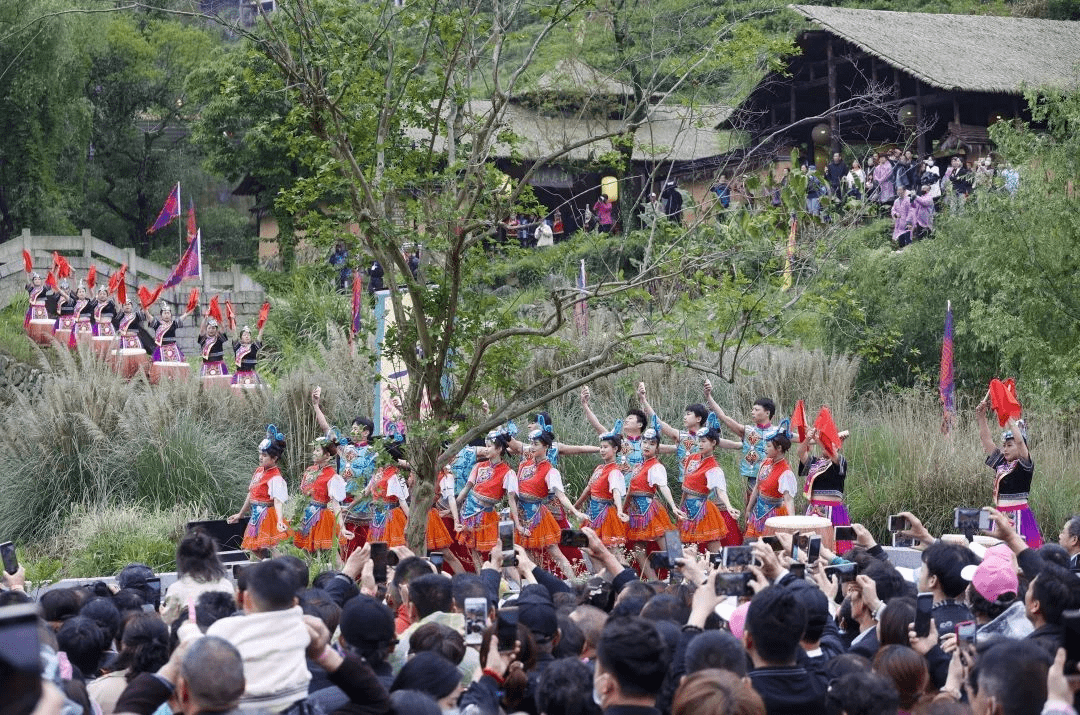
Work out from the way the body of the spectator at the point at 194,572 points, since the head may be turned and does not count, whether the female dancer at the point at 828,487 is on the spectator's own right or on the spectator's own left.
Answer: on the spectator's own right

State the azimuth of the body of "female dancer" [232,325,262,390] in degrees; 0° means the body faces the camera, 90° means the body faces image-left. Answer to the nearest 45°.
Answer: approximately 0°

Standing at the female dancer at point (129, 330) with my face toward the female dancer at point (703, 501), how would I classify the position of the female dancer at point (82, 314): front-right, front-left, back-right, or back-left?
back-right

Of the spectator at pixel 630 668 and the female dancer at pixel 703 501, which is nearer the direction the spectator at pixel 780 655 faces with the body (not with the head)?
the female dancer

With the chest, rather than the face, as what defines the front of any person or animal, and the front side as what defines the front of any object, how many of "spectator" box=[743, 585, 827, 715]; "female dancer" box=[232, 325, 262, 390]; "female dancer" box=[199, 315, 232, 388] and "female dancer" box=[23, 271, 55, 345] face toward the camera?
3

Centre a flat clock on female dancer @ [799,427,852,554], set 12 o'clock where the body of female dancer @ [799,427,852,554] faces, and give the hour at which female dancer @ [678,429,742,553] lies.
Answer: female dancer @ [678,429,742,553] is roughly at 2 o'clock from female dancer @ [799,427,852,554].

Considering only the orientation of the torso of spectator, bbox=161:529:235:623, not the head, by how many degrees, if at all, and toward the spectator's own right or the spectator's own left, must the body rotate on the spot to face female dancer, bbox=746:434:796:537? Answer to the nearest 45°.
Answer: approximately 45° to the spectator's own right

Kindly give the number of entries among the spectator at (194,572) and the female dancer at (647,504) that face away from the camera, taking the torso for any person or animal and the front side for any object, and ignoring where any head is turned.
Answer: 1

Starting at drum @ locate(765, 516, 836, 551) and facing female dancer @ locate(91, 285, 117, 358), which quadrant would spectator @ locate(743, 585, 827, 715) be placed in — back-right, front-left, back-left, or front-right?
back-left

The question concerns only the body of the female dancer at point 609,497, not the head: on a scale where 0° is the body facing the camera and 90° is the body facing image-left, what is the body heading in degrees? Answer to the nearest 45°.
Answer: approximately 45°

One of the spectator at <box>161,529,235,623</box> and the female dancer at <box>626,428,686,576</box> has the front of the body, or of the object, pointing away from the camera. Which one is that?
the spectator
